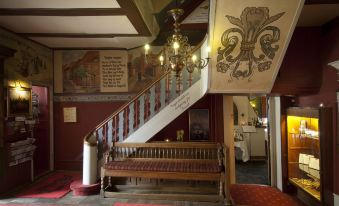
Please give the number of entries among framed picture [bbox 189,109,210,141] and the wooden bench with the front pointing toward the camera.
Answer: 2

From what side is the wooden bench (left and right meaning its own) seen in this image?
front

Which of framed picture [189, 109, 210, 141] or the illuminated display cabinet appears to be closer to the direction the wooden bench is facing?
the illuminated display cabinet

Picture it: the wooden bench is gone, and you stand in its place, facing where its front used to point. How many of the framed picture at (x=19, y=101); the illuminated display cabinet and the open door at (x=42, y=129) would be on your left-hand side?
1

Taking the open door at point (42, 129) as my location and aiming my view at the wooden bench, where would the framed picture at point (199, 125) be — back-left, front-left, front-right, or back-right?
front-left

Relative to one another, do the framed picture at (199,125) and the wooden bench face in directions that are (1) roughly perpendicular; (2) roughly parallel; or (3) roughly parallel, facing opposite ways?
roughly parallel

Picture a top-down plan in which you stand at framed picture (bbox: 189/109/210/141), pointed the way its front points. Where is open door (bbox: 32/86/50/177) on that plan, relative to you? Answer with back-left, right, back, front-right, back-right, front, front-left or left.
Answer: right

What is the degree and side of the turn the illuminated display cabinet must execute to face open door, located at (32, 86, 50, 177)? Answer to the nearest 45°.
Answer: approximately 45° to its right

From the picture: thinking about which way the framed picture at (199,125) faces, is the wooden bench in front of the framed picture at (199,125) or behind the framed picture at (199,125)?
in front

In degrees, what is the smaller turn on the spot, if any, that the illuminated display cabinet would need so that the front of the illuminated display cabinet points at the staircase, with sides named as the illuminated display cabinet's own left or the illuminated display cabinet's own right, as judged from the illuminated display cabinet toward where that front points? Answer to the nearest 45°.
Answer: approximately 45° to the illuminated display cabinet's own right

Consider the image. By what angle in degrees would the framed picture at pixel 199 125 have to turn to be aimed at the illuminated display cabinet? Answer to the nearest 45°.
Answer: approximately 45° to its left

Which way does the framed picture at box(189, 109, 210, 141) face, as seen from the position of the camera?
facing the viewer

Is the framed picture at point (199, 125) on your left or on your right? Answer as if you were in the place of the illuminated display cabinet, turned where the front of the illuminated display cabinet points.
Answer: on your right

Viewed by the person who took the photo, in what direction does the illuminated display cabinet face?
facing the viewer and to the left of the viewer
